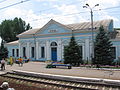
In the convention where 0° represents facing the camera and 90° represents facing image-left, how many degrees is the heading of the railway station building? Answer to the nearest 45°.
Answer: approximately 45°

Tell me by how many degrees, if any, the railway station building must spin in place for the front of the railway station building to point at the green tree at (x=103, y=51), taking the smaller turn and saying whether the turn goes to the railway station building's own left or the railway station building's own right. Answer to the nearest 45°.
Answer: approximately 90° to the railway station building's own left
